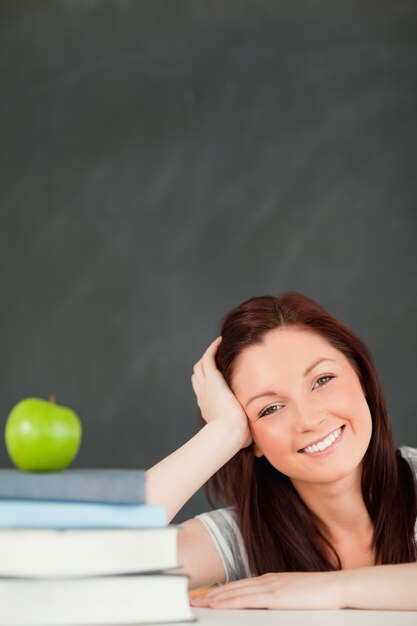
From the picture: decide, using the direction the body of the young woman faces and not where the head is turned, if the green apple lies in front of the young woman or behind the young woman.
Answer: in front

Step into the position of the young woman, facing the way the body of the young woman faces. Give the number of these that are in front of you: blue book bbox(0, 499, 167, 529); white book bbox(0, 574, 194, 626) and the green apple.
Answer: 3

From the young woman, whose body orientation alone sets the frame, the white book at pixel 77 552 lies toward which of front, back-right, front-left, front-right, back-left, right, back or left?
front

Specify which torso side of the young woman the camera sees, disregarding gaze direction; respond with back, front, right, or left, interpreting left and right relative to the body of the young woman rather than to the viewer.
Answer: front

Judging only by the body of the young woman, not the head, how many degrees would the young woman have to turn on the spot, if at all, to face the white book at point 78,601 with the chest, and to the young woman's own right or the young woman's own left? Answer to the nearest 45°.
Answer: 0° — they already face it

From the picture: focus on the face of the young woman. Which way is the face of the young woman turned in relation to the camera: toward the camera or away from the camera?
toward the camera
